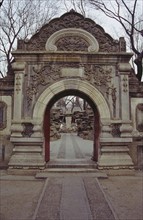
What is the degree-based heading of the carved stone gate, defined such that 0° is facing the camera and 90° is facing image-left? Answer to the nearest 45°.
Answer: approximately 0°
